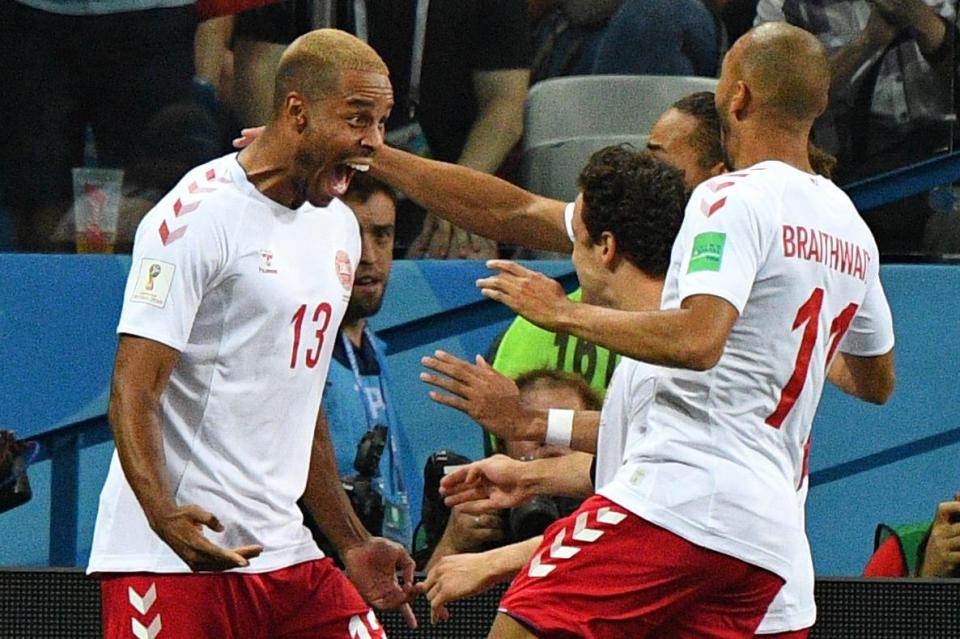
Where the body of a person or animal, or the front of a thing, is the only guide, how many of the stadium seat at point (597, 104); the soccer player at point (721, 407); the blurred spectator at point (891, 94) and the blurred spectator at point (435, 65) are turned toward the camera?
3

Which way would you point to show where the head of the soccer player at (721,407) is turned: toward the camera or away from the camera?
away from the camera

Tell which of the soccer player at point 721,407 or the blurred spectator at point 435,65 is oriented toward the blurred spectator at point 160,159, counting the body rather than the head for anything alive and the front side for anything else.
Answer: the soccer player

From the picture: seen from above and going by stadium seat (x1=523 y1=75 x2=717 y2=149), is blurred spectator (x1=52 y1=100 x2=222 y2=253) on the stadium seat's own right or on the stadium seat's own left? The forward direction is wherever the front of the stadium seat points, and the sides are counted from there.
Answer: on the stadium seat's own right

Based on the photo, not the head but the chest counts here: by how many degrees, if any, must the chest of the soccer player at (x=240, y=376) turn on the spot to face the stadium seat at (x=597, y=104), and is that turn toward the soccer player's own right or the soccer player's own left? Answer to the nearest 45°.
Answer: approximately 90° to the soccer player's own left

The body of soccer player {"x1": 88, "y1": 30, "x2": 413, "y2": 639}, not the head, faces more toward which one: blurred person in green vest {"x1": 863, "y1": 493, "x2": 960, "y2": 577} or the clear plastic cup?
the blurred person in green vest

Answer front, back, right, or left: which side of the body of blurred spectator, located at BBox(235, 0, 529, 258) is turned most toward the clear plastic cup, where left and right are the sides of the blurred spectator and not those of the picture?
right
